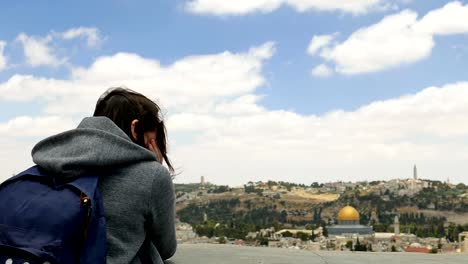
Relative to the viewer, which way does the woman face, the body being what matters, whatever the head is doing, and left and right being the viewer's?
facing away from the viewer and to the right of the viewer

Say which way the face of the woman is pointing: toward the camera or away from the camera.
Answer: away from the camera
